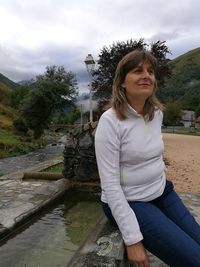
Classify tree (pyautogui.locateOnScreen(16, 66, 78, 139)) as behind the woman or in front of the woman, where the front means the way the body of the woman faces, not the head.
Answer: behind

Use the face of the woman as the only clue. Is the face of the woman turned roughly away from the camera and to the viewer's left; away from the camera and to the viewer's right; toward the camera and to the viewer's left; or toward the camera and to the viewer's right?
toward the camera and to the viewer's right

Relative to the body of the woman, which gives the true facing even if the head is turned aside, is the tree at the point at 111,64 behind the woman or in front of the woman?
behind

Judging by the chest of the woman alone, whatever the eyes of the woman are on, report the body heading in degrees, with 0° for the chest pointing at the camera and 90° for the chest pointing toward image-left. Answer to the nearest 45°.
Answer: approximately 315°
